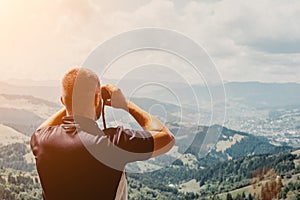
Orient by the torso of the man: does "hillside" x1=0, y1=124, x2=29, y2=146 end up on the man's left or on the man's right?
on the man's left

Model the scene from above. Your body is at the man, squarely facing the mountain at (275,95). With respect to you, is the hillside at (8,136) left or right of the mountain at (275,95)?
left

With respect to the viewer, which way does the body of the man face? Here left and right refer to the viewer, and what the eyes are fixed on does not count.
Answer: facing away from the viewer and to the right of the viewer

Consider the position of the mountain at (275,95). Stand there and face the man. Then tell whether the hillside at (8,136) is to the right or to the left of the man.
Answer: right

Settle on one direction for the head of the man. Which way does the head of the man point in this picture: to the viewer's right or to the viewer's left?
to the viewer's right

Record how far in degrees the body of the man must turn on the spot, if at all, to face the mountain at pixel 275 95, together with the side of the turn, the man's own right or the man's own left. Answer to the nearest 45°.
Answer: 0° — they already face it
